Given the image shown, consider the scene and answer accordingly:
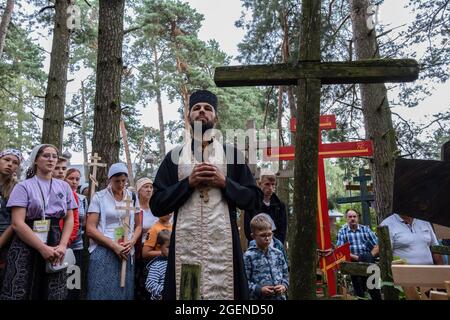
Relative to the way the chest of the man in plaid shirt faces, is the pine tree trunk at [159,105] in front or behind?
behind

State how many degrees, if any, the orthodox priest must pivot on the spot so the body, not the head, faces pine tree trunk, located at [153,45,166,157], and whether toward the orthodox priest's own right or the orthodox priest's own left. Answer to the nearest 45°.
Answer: approximately 180°

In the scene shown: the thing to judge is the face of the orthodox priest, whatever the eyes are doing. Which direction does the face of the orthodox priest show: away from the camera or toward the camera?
toward the camera

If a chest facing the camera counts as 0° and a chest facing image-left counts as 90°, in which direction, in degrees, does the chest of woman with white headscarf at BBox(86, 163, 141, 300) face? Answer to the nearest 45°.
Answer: approximately 315°

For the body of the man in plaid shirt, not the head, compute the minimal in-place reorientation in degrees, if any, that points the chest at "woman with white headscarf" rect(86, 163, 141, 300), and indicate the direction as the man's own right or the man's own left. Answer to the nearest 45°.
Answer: approximately 45° to the man's own right

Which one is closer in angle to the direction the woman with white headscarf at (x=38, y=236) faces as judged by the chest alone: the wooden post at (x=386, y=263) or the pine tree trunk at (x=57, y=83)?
the wooden post

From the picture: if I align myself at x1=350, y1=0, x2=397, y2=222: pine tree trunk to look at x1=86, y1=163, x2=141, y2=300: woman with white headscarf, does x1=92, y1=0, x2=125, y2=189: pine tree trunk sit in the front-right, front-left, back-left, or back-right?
front-right

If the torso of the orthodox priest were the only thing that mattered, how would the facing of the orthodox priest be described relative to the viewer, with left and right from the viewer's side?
facing the viewer

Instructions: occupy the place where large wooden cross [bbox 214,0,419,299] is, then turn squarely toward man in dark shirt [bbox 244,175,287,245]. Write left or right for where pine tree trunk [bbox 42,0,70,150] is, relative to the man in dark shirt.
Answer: left

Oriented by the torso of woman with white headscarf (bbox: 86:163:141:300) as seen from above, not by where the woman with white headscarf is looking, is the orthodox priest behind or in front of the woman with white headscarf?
in front

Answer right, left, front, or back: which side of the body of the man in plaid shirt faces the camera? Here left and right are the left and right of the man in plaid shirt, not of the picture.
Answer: front

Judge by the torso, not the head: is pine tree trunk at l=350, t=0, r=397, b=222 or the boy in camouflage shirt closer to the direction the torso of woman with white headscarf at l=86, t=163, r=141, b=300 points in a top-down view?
the boy in camouflage shirt

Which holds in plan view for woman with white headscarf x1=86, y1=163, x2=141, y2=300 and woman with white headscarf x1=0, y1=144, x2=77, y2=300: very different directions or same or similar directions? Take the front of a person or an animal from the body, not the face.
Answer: same or similar directions

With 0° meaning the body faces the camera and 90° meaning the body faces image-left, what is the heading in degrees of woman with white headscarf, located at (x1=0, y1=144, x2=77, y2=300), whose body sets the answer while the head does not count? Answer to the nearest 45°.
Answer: approximately 315°
